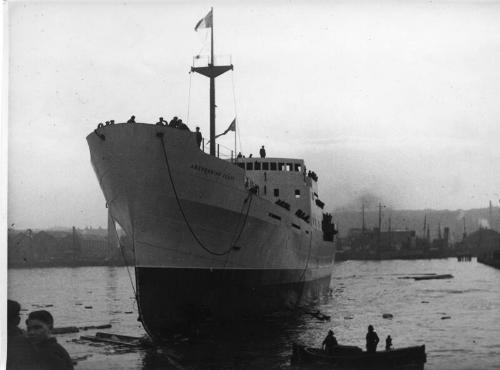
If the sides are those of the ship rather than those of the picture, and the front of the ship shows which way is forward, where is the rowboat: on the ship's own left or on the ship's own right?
on the ship's own left

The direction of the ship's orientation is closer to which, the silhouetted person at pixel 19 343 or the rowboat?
the silhouetted person

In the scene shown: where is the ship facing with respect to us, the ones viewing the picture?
facing the viewer and to the left of the viewer

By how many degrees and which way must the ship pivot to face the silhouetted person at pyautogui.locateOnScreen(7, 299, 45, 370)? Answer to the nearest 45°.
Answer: approximately 45° to its left

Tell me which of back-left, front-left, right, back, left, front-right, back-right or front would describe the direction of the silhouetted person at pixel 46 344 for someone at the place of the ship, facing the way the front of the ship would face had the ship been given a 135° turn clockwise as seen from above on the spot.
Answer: back
